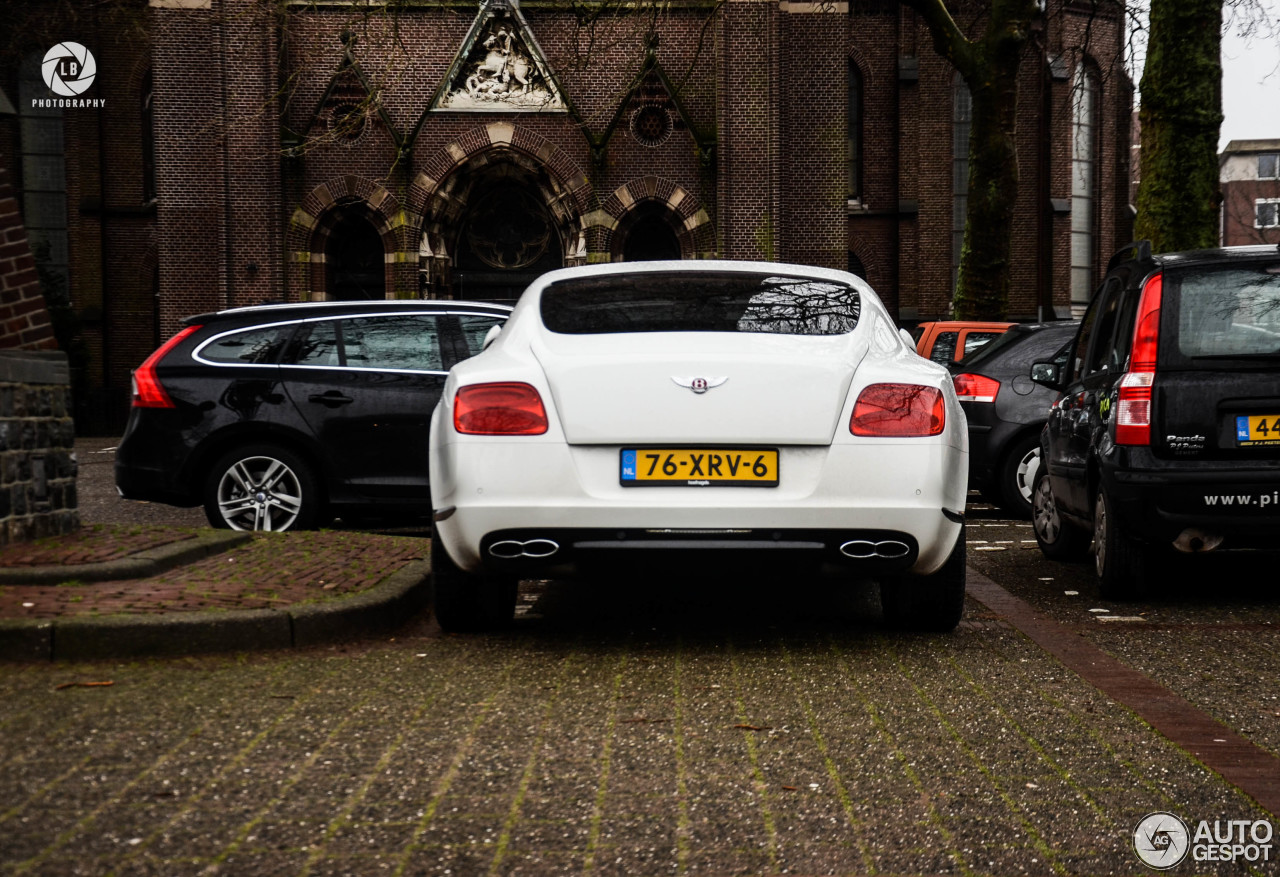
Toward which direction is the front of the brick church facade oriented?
toward the camera

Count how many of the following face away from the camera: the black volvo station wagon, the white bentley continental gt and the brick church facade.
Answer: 1

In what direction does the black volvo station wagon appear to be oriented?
to the viewer's right

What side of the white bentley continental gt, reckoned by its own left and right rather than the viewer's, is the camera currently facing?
back

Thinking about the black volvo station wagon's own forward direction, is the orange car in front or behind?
in front

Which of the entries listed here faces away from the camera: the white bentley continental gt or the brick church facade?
the white bentley continental gt

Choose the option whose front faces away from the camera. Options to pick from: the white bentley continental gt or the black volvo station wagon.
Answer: the white bentley continental gt

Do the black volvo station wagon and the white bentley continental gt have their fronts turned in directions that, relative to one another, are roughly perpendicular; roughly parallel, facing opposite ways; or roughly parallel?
roughly perpendicular

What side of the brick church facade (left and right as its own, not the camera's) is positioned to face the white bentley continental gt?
front

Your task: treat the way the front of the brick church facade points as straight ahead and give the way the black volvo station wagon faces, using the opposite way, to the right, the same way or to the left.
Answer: to the left

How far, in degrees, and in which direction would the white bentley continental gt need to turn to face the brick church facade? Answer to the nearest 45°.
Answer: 0° — it already faces it

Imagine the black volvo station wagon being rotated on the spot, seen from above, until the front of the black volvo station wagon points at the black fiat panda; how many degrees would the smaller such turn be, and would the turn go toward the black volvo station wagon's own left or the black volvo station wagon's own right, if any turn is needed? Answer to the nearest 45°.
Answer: approximately 45° to the black volvo station wagon's own right

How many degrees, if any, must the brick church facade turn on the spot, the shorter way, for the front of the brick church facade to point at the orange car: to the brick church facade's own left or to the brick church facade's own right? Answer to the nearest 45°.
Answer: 0° — it already faces it

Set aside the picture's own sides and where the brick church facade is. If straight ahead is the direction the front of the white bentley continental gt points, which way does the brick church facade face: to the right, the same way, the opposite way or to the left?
the opposite way

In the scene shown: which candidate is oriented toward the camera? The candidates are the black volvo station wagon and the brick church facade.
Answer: the brick church facade

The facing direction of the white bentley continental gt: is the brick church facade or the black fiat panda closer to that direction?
the brick church facade

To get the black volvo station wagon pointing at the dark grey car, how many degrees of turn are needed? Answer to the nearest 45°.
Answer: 0° — it already faces it

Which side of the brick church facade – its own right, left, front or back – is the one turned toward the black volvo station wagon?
front
